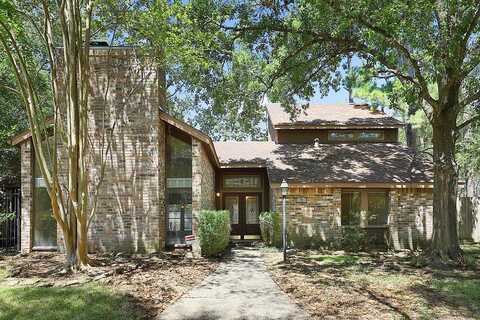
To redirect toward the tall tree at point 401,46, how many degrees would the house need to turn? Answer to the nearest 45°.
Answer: approximately 45° to its left

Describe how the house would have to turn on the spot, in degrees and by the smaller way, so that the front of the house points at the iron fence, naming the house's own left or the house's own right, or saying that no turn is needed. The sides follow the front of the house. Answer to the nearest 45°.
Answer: approximately 90° to the house's own right

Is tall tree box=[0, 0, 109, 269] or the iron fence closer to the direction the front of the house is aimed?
the tall tree

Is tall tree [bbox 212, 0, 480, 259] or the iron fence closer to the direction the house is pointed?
the tall tree

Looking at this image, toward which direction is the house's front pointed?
toward the camera

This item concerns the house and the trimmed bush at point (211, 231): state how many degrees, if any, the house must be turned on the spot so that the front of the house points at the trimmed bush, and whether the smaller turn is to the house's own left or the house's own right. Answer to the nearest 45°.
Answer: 0° — it already faces it

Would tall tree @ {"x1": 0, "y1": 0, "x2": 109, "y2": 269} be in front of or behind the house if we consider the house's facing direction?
in front
